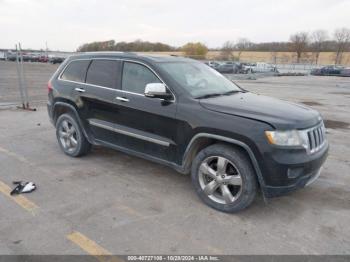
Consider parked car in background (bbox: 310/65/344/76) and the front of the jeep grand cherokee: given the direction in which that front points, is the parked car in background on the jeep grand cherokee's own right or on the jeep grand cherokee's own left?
on the jeep grand cherokee's own left

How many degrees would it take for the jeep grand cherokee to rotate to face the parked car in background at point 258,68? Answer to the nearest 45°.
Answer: approximately 135° to its left

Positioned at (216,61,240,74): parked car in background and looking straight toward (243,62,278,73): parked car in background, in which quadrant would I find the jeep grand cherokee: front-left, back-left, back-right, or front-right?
back-right

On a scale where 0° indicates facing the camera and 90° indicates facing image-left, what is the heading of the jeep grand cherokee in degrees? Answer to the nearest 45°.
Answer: approximately 315°

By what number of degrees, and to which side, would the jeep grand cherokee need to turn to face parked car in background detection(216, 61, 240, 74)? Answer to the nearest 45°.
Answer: approximately 135° to its left
